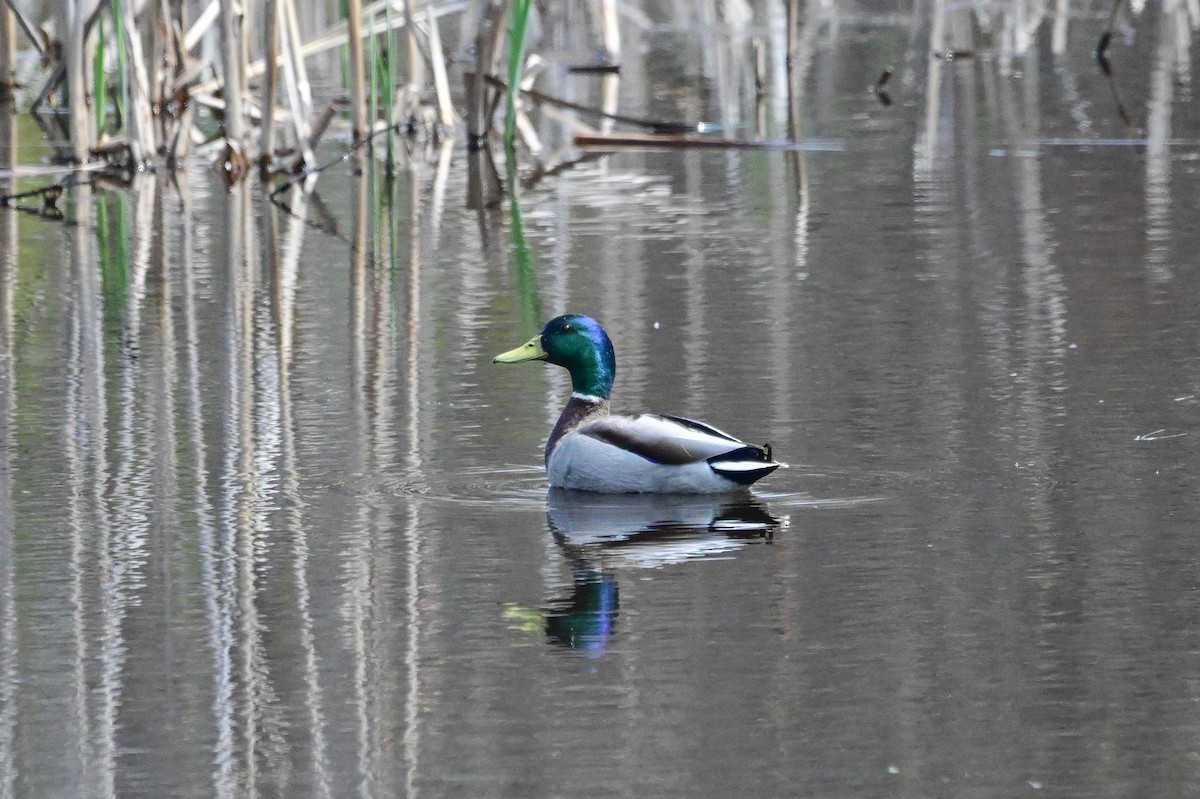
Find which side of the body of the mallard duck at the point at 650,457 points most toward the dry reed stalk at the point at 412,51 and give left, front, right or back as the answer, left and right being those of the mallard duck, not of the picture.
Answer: right

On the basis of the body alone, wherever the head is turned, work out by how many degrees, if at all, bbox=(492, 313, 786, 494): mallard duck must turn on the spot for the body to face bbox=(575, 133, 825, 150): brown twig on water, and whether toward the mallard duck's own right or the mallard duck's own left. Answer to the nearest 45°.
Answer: approximately 90° to the mallard duck's own right

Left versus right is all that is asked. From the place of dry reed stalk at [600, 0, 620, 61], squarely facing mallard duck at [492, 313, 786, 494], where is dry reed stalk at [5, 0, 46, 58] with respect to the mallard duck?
right

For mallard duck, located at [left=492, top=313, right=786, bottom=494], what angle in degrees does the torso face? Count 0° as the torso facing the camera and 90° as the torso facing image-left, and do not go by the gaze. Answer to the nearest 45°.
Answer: approximately 90°

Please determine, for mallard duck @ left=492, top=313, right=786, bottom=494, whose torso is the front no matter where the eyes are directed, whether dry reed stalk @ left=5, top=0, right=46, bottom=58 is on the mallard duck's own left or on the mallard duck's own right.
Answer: on the mallard duck's own right

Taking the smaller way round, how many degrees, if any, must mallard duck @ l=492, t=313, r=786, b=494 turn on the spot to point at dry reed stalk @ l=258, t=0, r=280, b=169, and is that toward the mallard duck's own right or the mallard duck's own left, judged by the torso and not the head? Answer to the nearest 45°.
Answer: approximately 90° to the mallard duck's own right
